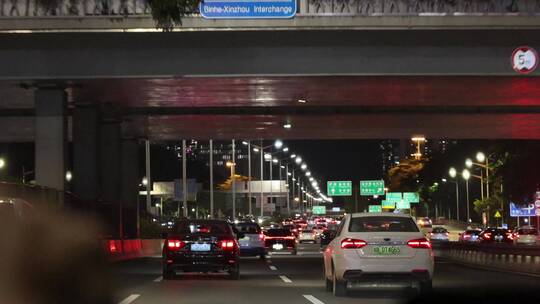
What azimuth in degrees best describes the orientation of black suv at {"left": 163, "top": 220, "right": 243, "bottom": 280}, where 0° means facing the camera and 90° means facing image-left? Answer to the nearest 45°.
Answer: approximately 180°

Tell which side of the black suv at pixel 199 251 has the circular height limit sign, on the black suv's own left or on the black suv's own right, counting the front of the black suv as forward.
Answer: on the black suv's own right

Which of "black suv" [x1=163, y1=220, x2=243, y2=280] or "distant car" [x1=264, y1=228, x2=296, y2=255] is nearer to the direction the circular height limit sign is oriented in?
the black suv

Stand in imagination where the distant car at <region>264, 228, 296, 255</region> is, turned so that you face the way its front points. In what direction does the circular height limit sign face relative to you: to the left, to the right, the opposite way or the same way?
the opposite way

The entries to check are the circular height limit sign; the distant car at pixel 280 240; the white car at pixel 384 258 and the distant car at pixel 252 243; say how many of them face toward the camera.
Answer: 1

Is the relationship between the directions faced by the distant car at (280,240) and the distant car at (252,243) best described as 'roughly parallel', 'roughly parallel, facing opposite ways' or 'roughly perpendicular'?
roughly parallel

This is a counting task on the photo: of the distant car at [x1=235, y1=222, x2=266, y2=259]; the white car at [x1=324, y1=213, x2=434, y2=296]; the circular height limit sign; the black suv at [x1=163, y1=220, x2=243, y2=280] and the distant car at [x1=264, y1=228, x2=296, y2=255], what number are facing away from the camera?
4

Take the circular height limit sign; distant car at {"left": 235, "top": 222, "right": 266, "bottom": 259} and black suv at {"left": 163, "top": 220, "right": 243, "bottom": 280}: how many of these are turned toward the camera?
1

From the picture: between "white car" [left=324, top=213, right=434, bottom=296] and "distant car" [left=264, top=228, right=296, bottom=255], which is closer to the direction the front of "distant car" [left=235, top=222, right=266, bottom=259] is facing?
the distant car

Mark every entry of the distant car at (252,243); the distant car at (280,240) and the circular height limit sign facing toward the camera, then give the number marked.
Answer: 1

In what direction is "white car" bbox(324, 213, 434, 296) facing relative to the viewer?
away from the camera

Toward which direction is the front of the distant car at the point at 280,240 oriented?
away from the camera

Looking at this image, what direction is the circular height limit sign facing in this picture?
toward the camera

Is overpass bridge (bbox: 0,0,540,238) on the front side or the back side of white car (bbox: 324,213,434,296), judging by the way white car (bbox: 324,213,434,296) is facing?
on the front side
